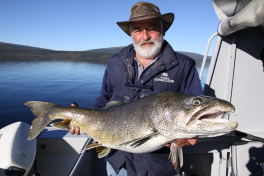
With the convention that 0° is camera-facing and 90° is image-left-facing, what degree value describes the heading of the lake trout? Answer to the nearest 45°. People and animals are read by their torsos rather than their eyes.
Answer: approximately 270°

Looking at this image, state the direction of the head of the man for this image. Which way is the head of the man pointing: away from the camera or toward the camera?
toward the camera
